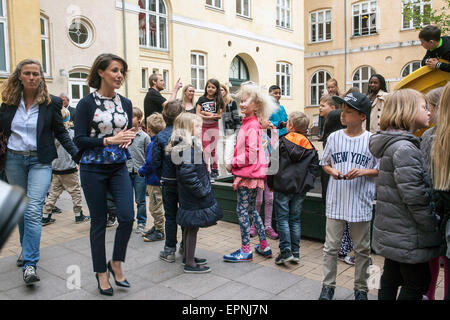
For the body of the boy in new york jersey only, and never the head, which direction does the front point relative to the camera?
toward the camera

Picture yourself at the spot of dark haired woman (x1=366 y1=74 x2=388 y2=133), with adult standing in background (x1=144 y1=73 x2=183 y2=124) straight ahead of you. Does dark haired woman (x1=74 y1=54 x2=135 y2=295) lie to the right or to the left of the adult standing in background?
left

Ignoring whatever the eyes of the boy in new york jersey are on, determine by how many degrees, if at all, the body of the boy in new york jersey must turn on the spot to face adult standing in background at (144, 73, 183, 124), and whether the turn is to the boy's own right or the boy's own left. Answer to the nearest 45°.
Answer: approximately 135° to the boy's own right

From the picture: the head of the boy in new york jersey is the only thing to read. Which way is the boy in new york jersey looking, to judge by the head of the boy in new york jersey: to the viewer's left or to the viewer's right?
to the viewer's left

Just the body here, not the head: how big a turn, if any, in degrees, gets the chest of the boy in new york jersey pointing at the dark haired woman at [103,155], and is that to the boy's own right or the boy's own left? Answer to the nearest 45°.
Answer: approximately 90° to the boy's own right

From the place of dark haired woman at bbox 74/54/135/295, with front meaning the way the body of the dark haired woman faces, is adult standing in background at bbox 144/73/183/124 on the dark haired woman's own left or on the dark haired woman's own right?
on the dark haired woman's own left

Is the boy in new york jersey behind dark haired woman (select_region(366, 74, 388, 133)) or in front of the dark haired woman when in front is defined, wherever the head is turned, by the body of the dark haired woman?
in front

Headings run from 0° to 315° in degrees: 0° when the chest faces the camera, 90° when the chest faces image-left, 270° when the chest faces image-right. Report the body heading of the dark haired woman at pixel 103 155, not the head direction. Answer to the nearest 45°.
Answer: approximately 315°

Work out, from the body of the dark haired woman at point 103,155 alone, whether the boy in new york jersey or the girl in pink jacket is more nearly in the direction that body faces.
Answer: the boy in new york jersey
